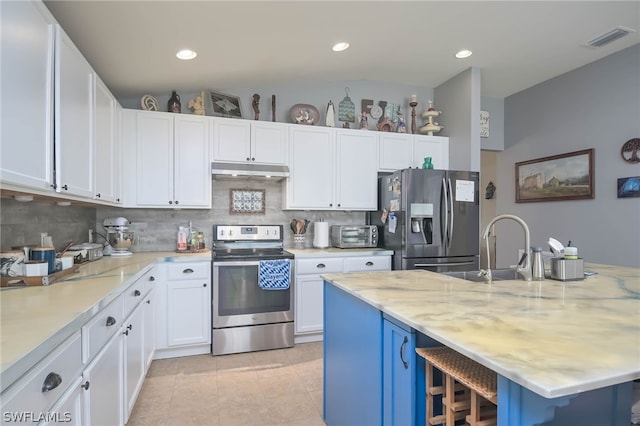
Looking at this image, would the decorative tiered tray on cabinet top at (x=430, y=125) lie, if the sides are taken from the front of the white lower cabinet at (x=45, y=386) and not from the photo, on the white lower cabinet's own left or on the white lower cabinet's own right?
on the white lower cabinet's own left

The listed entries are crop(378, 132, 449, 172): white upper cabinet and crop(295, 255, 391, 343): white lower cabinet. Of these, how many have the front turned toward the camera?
2

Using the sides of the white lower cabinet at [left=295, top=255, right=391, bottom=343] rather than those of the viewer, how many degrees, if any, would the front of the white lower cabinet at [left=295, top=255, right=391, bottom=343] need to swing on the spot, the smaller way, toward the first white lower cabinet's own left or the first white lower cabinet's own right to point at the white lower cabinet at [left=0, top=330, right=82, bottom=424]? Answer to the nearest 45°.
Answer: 0° — it already faces it

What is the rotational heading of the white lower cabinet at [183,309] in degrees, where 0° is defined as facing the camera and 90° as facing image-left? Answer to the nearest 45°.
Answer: approximately 0°

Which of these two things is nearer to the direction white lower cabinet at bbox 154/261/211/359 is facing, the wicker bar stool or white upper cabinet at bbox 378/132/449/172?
the wicker bar stool

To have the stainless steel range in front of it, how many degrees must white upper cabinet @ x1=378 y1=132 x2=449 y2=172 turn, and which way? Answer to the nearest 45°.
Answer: approximately 45° to its right

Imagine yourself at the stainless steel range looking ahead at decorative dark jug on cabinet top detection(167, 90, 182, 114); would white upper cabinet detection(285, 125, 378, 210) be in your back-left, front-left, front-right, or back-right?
back-right

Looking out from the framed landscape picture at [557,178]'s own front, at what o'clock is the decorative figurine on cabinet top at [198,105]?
The decorative figurine on cabinet top is roughly at 12 o'clock from the framed landscape picture.

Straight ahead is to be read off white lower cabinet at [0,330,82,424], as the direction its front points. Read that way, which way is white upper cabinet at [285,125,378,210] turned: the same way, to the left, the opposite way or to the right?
to the right
